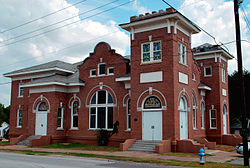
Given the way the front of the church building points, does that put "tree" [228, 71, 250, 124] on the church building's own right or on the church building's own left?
on the church building's own left
